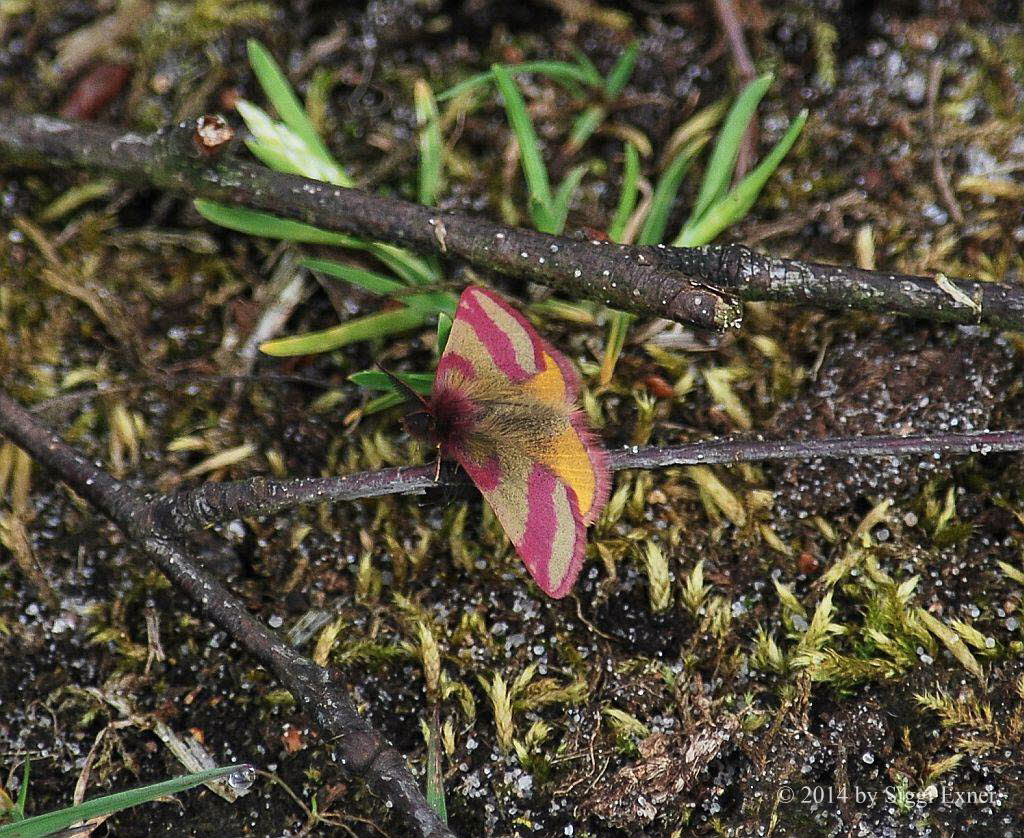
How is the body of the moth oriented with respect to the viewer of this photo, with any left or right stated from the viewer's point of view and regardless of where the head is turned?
facing to the left of the viewer

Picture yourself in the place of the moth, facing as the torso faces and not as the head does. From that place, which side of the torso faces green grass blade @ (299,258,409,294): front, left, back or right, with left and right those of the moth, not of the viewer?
right

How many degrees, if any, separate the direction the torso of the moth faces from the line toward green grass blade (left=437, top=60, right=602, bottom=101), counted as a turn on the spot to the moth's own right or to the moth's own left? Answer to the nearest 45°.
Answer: approximately 90° to the moth's own right

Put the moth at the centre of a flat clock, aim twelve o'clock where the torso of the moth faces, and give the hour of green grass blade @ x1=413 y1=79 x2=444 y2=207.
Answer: The green grass blade is roughly at 3 o'clock from the moth.

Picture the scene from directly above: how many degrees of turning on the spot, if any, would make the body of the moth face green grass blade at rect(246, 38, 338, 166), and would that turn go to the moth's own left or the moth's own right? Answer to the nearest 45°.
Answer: approximately 90° to the moth's own right

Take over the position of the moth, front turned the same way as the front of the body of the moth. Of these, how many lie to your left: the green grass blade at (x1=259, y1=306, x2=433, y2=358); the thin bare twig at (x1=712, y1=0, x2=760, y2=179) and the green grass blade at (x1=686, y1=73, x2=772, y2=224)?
0

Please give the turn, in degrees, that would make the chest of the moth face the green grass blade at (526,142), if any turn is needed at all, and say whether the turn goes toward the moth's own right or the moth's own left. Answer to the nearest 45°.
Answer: approximately 90° to the moth's own right

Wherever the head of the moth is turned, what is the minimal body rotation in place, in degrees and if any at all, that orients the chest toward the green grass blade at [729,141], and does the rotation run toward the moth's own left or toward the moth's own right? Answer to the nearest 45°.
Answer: approximately 135° to the moth's own right
